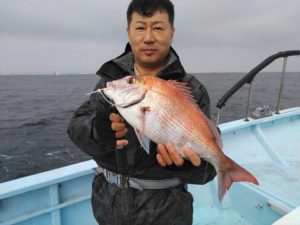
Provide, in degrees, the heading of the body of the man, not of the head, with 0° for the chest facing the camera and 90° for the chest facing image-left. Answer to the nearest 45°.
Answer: approximately 0°
